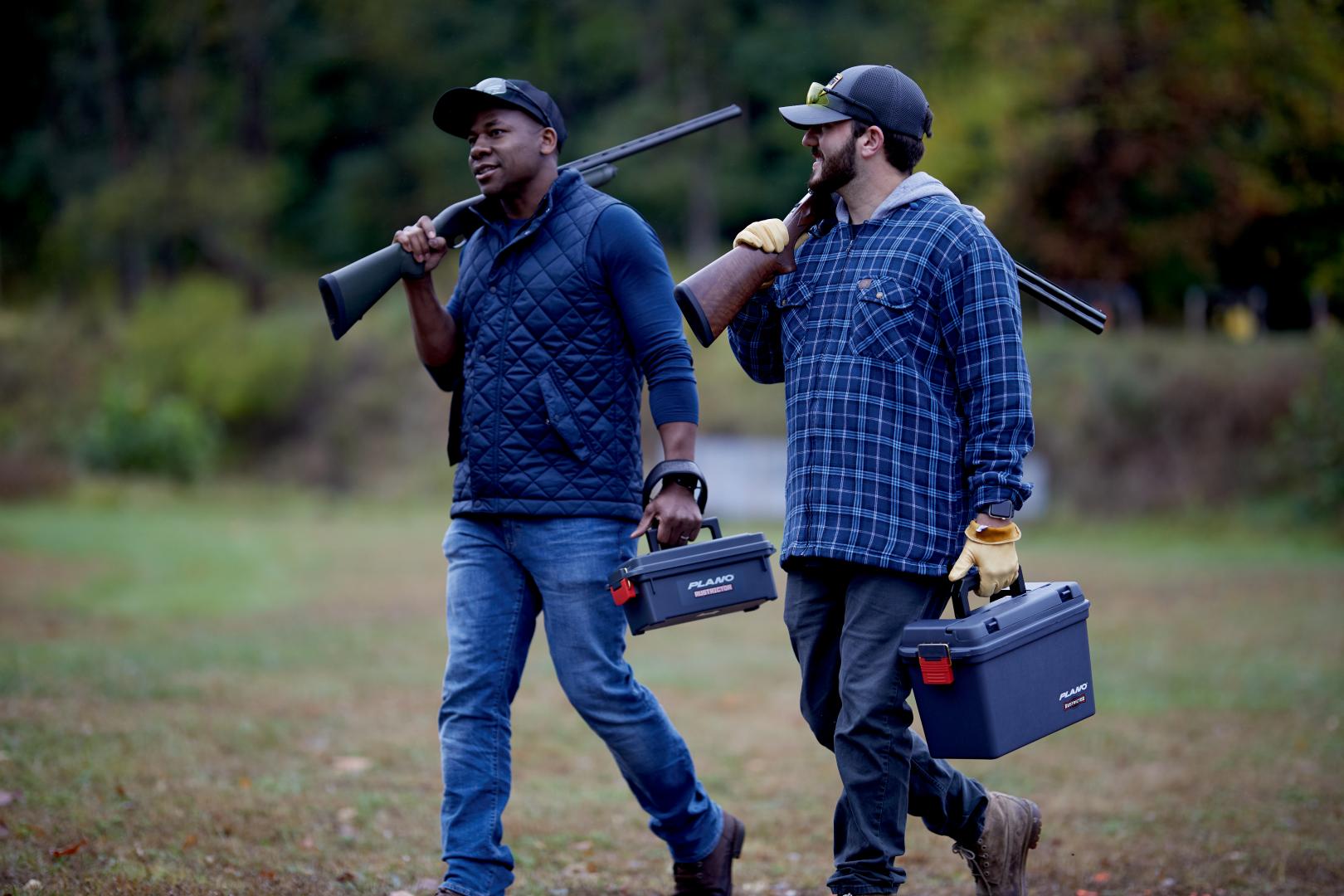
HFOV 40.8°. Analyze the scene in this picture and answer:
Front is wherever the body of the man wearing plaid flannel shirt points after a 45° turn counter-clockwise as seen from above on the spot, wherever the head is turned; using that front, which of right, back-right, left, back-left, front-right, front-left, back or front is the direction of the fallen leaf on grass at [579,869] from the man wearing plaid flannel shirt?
back-right

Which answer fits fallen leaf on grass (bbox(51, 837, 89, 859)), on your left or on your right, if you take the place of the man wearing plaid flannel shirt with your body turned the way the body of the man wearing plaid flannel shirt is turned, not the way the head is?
on your right

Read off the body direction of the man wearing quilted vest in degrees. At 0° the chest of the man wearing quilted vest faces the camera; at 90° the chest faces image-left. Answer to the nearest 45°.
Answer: approximately 45°

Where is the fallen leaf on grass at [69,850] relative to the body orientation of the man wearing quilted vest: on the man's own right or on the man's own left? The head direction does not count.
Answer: on the man's own right
